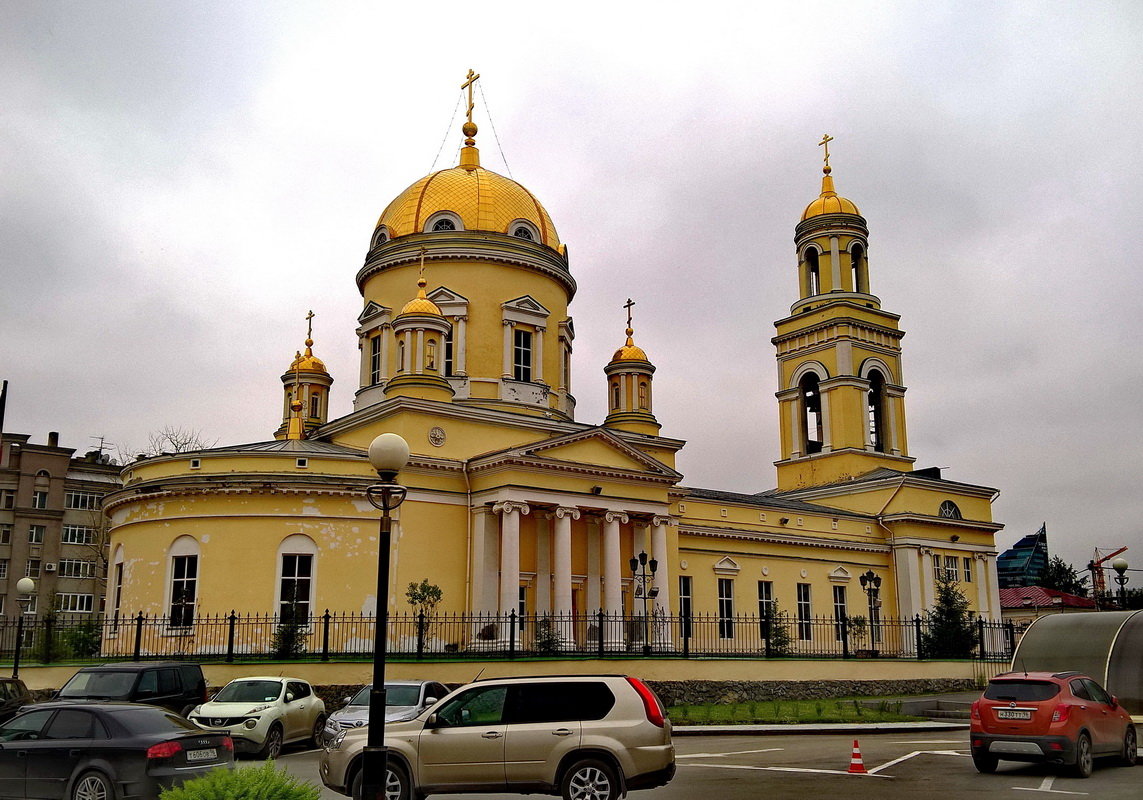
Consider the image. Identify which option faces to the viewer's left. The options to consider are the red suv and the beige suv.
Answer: the beige suv

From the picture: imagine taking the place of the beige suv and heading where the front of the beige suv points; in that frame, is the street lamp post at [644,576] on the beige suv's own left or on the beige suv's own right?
on the beige suv's own right

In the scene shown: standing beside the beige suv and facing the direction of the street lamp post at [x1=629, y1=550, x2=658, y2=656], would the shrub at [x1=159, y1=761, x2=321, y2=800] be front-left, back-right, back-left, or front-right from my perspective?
back-left

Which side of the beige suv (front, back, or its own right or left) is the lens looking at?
left

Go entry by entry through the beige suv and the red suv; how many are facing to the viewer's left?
1

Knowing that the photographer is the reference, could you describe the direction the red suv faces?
facing away from the viewer and to the right of the viewer

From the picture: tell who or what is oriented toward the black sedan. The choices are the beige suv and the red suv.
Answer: the beige suv

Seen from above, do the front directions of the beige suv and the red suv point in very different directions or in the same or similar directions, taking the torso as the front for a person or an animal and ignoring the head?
very different directions

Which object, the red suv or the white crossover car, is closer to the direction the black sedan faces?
the white crossover car

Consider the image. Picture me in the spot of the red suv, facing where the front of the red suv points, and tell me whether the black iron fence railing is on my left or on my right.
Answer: on my left

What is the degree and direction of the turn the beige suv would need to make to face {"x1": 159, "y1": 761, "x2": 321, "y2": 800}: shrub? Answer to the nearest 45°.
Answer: approximately 45° to its left
